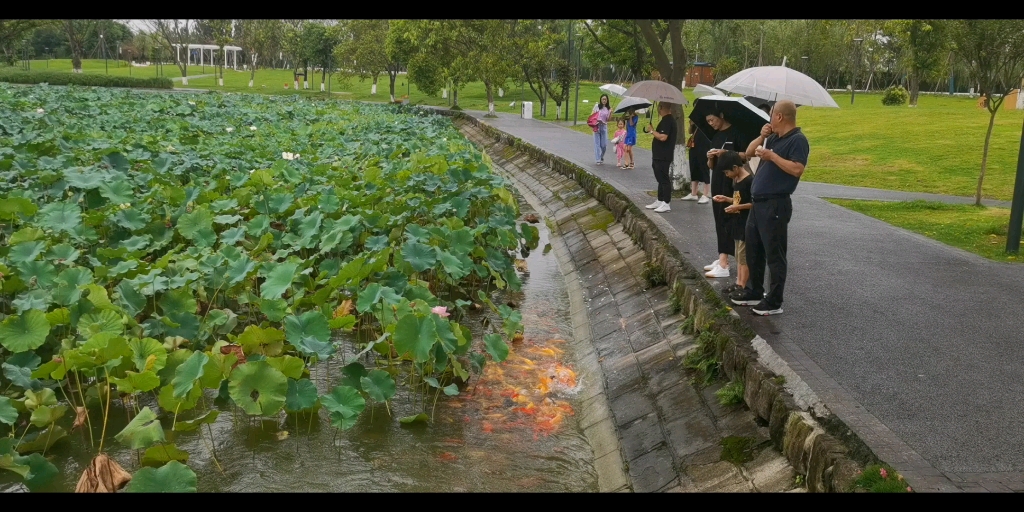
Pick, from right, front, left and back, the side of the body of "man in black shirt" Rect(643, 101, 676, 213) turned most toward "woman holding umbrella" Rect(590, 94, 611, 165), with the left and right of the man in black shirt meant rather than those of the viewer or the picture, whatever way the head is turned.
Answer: right

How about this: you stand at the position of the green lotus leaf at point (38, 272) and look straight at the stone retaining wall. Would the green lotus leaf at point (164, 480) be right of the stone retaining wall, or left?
right

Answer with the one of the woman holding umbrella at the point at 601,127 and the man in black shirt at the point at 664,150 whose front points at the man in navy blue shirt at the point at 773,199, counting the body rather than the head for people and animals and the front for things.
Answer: the woman holding umbrella

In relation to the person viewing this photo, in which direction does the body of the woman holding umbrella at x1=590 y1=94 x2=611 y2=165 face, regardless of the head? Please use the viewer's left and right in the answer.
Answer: facing the viewer

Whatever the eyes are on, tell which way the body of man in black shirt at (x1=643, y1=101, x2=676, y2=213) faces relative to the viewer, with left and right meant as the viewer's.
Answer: facing to the left of the viewer

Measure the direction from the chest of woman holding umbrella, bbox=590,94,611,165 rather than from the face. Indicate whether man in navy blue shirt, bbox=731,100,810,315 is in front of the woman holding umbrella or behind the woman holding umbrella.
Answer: in front

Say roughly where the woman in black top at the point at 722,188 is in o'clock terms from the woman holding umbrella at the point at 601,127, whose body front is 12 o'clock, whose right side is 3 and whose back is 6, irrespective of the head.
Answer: The woman in black top is roughly at 12 o'clock from the woman holding umbrella.

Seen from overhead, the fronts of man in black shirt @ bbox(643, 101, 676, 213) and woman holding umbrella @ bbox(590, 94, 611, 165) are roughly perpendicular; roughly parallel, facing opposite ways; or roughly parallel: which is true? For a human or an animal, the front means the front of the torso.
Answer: roughly perpendicular

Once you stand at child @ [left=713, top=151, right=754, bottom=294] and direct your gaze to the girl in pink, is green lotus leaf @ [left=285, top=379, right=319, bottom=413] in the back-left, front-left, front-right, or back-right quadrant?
back-left

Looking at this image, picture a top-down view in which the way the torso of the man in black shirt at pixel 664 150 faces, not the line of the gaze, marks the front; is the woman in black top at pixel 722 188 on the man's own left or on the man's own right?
on the man's own left

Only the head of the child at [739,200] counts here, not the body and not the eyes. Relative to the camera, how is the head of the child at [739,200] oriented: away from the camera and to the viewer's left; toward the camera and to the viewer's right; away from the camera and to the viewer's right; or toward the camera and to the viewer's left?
toward the camera and to the viewer's left

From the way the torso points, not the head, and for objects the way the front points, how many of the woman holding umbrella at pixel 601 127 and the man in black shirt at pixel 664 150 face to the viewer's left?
1

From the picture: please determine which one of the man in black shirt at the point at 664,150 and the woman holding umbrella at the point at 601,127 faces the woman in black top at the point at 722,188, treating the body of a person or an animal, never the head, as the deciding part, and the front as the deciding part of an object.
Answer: the woman holding umbrella

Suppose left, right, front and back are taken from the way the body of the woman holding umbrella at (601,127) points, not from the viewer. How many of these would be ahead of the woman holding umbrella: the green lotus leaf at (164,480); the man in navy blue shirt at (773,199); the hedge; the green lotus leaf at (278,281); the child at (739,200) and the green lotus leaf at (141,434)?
5

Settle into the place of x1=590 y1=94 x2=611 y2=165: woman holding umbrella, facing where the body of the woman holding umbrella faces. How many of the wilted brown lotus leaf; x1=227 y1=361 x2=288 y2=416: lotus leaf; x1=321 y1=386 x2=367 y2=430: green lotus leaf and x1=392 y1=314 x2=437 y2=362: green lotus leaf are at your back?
0

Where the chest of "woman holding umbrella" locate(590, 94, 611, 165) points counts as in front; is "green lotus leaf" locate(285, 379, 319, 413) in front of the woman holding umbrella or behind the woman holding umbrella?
in front

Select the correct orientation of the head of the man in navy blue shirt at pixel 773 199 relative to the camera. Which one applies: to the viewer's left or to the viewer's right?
to the viewer's left

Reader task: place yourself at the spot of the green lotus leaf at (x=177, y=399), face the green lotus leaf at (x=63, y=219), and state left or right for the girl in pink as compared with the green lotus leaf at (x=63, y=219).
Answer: right
